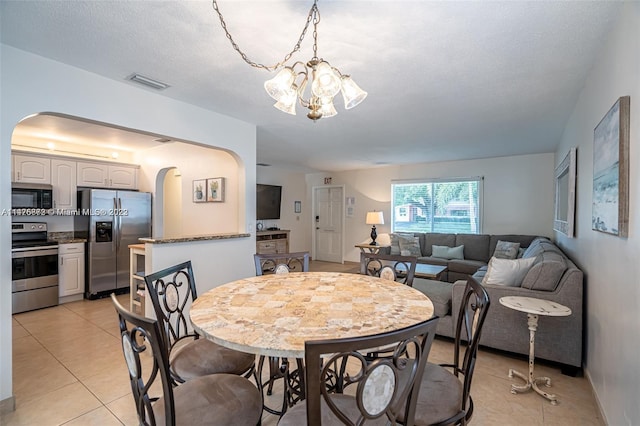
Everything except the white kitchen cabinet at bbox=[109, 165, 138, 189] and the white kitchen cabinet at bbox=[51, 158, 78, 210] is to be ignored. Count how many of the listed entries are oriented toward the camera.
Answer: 2

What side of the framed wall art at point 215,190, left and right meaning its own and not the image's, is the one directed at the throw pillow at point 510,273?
left

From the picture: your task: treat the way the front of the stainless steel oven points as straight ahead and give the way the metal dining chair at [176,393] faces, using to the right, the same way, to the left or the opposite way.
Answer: to the left

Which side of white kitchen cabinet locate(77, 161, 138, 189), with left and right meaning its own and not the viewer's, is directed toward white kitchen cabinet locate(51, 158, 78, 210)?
right

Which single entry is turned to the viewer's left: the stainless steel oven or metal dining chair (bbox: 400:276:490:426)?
the metal dining chair

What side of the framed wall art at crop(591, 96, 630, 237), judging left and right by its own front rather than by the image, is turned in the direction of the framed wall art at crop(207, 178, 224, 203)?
front

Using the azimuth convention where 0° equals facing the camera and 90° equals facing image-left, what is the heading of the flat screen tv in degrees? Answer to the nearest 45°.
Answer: approximately 315°

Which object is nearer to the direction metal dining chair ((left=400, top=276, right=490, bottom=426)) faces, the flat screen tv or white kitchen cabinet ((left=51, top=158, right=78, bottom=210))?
the white kitchen cabinet

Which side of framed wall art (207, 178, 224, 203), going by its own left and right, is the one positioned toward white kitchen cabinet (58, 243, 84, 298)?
right

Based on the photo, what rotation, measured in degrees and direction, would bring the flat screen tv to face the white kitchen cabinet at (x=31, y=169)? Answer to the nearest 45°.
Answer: approximately 90° to its right

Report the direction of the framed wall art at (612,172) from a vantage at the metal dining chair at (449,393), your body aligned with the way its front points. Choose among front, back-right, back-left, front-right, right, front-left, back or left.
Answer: back-right
